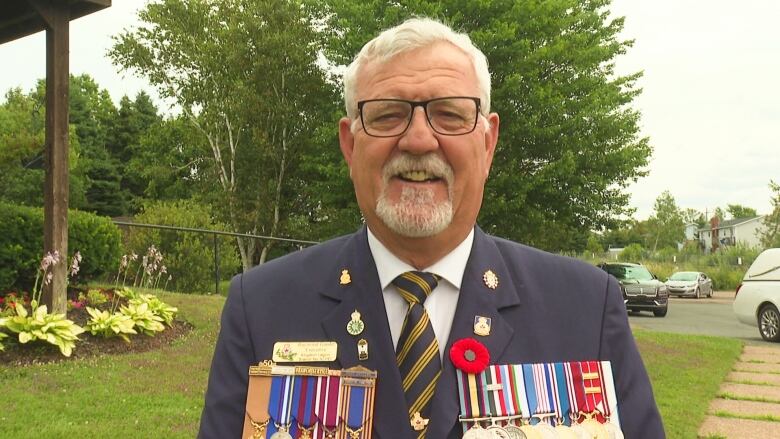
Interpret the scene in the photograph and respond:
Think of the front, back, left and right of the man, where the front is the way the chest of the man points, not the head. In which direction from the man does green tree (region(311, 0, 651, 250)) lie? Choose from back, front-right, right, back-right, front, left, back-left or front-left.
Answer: back

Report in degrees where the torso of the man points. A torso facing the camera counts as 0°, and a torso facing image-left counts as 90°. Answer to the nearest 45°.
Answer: approximately 0°

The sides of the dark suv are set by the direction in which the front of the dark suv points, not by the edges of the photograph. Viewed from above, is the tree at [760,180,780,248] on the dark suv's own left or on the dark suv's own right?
on the dark suv's own left

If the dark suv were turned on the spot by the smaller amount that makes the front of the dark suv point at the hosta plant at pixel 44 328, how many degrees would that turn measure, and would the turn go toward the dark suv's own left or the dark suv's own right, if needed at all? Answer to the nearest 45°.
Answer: approximately 45° to the dark suv's own right

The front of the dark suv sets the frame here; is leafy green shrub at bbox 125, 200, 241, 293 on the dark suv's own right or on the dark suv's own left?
on the dark suv's own right

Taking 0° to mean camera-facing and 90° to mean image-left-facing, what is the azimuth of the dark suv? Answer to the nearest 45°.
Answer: approximately 315°

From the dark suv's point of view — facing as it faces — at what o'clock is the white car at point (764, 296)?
The white car is roughly at 1 o'clock from the dark suv.
